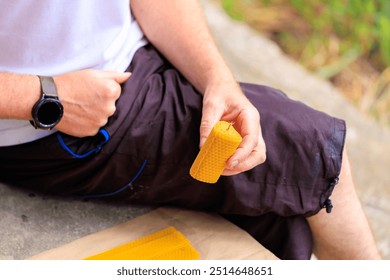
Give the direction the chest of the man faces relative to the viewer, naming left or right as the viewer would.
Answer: facing the viewer and to the right of the viewer
